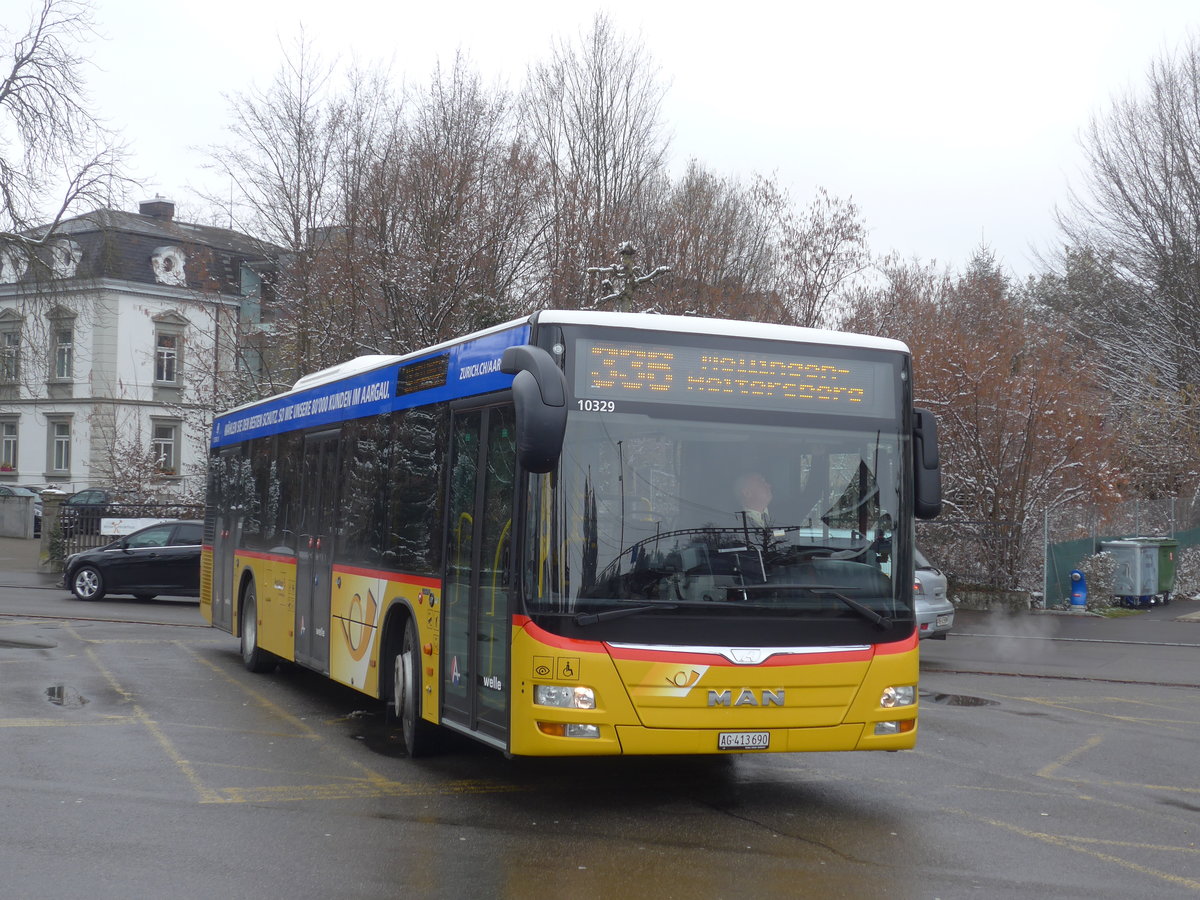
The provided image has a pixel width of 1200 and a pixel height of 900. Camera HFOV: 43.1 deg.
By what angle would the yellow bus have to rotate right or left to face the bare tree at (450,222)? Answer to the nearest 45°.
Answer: approximately 135° to its left

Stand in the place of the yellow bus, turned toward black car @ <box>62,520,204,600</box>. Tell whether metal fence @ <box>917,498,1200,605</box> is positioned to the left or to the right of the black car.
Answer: right

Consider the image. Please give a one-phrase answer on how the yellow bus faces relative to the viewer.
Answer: facing the viewer and to the right of the viewer

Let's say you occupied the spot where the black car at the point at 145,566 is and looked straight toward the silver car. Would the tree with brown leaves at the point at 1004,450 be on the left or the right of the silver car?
left

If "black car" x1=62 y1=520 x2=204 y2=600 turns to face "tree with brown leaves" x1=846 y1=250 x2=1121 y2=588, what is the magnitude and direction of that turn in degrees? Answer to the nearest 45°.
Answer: approximately 180°

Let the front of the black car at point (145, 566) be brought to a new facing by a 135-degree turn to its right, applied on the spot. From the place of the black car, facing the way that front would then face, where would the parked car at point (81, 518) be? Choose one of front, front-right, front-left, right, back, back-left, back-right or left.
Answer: front-left

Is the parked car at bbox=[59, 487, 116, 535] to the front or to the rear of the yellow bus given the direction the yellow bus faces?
to the rear

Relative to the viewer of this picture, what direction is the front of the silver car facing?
facing away from the viewer and to the left of the viewer

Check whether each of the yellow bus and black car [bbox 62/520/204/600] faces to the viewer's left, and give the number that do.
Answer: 1

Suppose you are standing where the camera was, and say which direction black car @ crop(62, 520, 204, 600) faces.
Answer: facing to the left of the viewer

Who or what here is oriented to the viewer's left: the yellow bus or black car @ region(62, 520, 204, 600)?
the black car

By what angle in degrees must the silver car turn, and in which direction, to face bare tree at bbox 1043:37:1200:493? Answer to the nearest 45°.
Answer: approximately 45° to its right

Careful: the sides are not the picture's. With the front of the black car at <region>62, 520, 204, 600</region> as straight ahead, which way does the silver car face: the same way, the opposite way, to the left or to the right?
to the right
